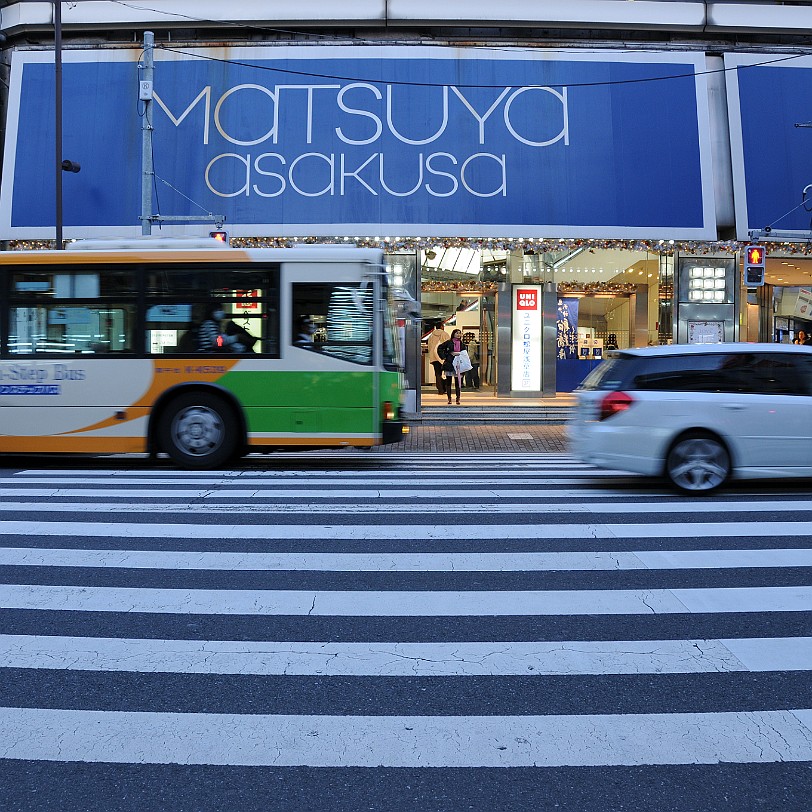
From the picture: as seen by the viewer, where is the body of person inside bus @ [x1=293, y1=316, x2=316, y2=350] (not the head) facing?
to the viewer's right

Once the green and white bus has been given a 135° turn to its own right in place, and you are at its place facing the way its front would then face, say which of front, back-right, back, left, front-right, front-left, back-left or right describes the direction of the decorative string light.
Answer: back

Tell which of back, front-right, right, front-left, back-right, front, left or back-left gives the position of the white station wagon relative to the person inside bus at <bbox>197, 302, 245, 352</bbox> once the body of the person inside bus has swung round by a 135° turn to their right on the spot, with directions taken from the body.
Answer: left

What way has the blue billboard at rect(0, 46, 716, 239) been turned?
toward the camera

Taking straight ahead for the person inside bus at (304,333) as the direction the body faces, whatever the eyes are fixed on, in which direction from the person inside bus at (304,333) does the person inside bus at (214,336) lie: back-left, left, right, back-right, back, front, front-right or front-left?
back

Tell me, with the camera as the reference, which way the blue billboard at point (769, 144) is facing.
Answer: facing the viewer

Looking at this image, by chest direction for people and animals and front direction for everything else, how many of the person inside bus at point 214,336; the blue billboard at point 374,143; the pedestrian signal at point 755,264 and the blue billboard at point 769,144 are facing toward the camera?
3

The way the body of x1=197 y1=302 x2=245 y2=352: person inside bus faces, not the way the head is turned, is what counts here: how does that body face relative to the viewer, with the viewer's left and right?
facing to the right of the viewer

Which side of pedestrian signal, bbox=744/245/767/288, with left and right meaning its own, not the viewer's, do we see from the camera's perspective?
front

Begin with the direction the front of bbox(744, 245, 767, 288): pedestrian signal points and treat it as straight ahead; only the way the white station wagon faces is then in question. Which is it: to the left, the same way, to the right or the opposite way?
to the left

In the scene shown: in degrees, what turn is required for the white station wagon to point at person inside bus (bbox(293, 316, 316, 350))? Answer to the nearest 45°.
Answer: approximately 180°

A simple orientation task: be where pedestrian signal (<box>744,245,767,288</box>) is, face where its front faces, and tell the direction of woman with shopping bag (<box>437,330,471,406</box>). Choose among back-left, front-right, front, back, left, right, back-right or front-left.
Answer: right

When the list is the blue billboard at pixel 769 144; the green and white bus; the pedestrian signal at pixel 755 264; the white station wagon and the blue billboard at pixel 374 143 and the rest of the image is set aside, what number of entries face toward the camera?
3
